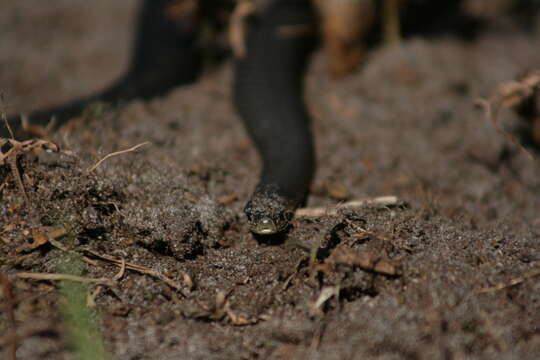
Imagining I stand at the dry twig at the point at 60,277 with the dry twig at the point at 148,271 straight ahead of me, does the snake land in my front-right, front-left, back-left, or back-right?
front-left

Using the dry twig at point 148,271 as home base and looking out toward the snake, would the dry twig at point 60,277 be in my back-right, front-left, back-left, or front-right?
back-left

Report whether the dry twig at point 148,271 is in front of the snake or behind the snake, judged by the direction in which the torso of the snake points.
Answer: in front

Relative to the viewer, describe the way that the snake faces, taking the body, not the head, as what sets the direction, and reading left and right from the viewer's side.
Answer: facing the viewer

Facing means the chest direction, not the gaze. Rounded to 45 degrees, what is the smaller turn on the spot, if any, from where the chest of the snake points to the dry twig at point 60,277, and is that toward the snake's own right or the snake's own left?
approximately 45° to the snake's own right

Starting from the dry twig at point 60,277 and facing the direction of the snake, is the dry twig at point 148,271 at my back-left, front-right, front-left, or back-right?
front-right
